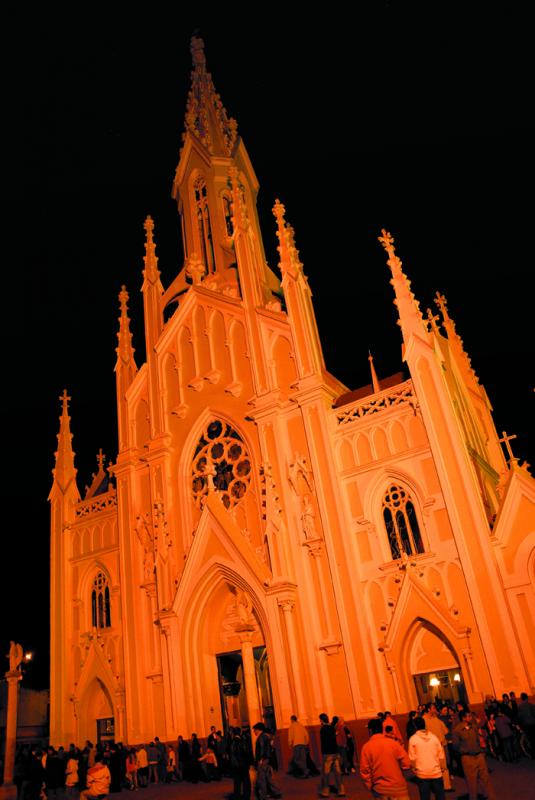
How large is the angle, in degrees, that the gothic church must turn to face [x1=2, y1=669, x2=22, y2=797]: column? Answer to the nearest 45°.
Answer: approximately 45° to its right

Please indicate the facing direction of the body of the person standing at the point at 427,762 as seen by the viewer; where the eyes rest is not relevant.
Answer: away from the camera

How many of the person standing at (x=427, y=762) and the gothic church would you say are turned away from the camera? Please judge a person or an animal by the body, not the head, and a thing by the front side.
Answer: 1

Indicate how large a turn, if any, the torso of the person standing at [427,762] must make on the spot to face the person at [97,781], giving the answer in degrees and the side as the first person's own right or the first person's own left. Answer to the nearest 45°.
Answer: approximately 90° to the first person's own left
